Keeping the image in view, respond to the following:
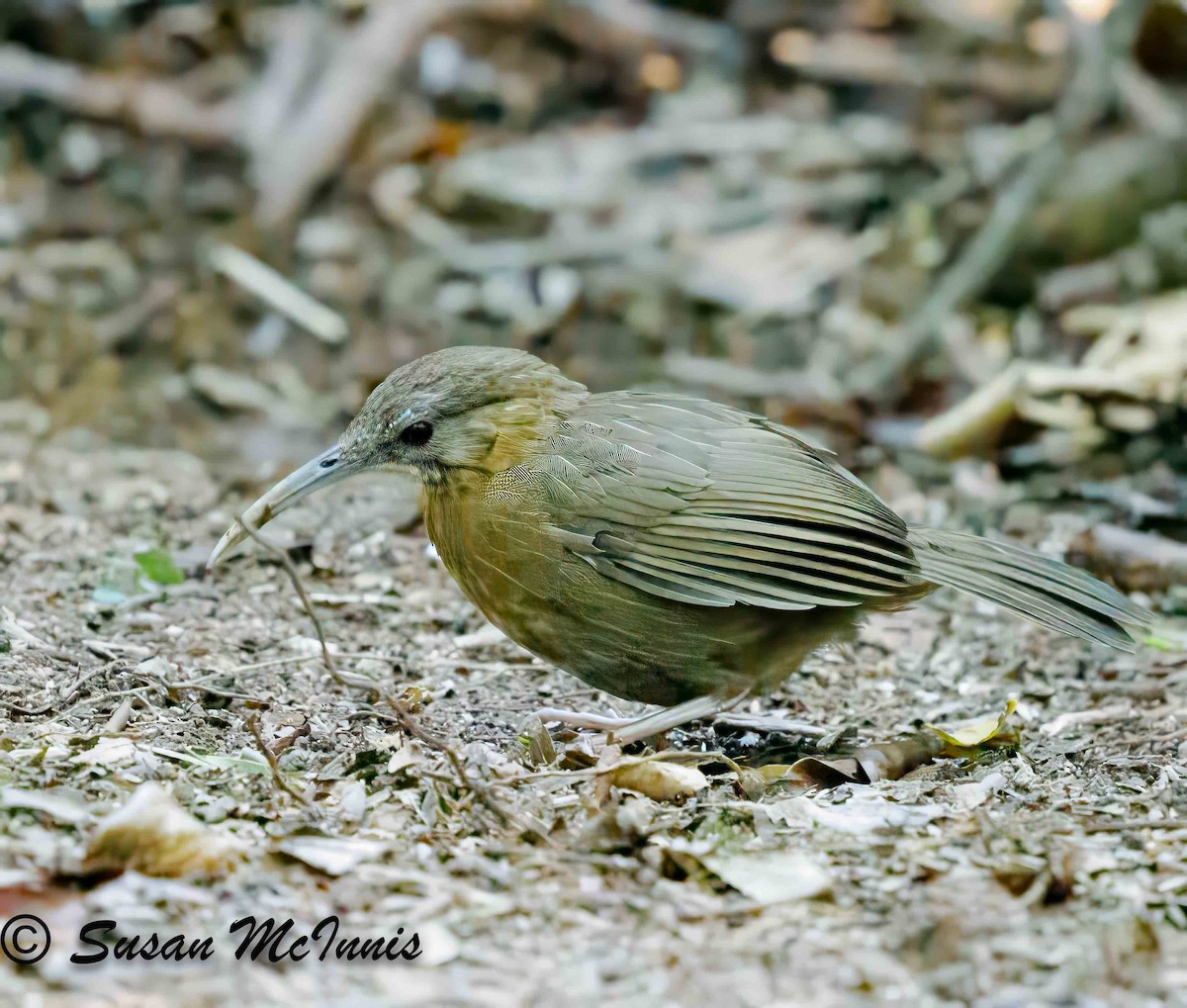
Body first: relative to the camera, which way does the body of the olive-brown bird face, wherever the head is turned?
to the viewer's left

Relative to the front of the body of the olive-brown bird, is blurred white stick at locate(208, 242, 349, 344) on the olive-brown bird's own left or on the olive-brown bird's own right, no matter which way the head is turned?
on the olive-brown bird's own right

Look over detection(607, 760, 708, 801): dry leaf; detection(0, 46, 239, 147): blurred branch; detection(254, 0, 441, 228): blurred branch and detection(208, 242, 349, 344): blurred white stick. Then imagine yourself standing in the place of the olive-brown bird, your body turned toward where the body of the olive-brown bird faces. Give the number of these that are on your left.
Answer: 1

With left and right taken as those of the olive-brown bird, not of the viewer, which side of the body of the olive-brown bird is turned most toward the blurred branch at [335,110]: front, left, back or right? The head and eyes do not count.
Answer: right

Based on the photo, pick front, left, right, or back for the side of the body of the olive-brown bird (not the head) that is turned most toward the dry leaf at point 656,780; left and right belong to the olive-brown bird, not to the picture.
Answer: left

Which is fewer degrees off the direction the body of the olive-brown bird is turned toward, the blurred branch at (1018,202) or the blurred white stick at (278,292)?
the blurred white stick

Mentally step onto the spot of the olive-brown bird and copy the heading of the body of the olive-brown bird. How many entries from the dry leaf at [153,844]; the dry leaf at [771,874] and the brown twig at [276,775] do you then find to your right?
0

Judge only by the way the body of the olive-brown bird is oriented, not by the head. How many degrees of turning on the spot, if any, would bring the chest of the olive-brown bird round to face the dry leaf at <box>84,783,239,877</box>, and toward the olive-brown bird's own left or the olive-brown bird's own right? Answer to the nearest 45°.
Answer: approximately 45° to the olive-brown bird's own left

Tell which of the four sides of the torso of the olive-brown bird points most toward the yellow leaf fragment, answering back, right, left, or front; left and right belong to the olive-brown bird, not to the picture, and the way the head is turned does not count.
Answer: back

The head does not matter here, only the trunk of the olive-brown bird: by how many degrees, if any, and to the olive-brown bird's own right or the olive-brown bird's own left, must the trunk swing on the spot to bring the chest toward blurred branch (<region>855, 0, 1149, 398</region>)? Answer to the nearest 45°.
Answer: approximately 90° to the olive-brown bird's own right

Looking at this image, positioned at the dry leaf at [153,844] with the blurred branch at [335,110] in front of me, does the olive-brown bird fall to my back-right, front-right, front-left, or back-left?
front-right

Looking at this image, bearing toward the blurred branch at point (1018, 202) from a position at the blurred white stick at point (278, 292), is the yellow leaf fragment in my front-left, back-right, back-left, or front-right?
front-right
